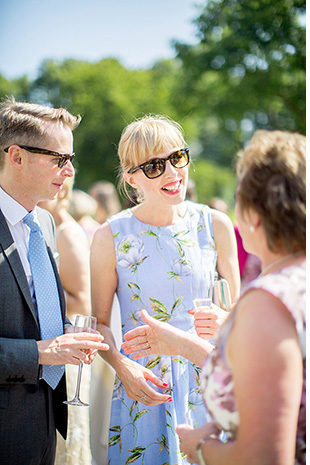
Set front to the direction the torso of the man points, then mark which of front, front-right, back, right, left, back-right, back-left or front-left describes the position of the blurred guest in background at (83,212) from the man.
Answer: back-left

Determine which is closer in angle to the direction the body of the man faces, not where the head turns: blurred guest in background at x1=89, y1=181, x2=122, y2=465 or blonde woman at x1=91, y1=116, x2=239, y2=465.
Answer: the blonde woman

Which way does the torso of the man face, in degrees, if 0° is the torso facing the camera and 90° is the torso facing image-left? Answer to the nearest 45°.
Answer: approximately 315°

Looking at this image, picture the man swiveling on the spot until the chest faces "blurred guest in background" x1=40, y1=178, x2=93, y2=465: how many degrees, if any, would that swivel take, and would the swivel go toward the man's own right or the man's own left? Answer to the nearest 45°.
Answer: approximately 135° to the man's own left

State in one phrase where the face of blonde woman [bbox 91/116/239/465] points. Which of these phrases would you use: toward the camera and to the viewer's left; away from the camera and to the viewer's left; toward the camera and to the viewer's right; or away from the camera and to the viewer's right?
toward the camera and to the viewer's right

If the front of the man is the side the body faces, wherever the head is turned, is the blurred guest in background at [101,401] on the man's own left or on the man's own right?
on the man's own left
